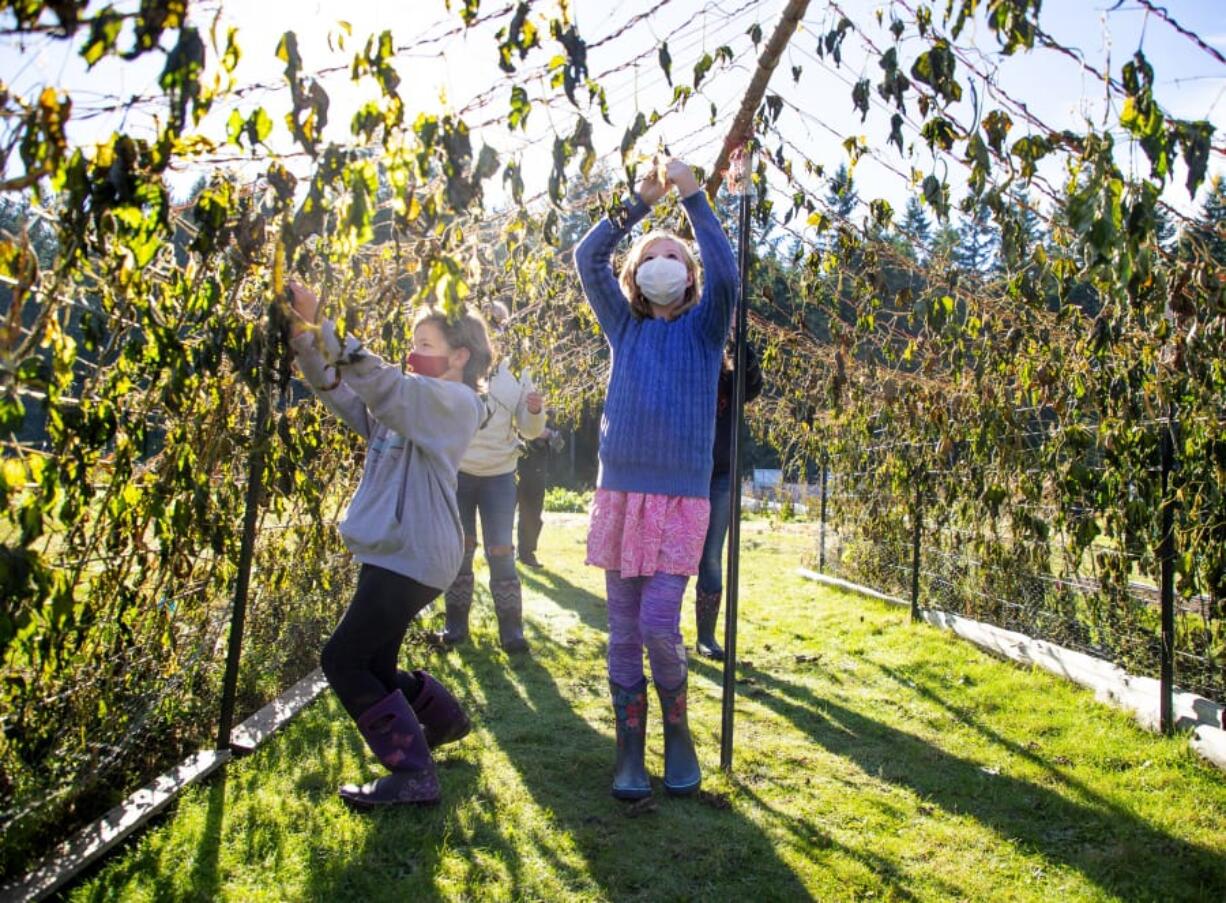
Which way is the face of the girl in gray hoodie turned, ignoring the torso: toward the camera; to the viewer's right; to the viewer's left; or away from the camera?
to the viewer's left

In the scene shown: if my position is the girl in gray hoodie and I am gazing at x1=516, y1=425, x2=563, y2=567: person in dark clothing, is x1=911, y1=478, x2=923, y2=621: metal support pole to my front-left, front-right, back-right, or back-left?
front-right

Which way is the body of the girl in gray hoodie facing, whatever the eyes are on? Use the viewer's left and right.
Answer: facing to the left of the viewer

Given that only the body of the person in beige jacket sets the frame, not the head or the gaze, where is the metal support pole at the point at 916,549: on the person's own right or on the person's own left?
on the person's own left

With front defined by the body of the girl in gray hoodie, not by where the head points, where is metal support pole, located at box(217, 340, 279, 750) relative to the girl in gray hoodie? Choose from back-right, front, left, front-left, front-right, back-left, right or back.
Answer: front-right

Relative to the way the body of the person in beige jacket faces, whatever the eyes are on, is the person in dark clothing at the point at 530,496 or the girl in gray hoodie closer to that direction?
the girl in gray hoodie

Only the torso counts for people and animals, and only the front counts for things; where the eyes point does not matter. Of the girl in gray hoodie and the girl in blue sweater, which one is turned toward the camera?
the girl in blue sweater

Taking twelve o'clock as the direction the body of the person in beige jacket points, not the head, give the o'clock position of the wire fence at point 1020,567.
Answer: The wire fence is roughly at 9 o'clock from the person in beige jacket.

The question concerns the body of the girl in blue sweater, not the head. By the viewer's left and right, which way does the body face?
facing the viewer

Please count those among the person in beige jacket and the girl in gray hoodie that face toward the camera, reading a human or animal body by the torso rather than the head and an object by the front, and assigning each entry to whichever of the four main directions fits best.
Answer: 1

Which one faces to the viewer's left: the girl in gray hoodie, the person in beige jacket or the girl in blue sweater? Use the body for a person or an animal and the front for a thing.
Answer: the girl in gray hoodie

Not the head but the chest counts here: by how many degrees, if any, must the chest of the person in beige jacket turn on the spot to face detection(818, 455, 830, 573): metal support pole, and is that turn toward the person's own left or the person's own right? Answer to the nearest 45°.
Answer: approximately 135° to the person's own left

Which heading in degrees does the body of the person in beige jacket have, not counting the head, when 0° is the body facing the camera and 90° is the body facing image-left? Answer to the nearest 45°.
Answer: approximately 0°

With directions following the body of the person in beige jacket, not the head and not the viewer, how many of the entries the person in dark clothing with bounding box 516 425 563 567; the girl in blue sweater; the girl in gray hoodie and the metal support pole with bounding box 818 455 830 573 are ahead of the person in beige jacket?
2
